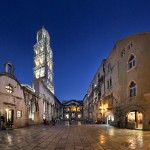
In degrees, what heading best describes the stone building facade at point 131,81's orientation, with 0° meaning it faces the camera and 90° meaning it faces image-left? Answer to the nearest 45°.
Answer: approximately 45°

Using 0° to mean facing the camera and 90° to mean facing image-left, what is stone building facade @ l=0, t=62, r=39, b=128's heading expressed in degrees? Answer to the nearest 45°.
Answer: approximately 315°

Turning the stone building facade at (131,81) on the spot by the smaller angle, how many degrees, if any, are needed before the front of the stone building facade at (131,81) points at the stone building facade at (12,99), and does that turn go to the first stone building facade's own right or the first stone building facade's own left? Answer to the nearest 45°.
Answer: approximately 45° to the first stone building facade's own right
